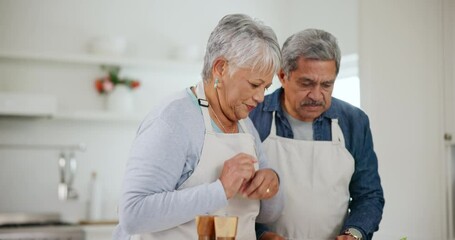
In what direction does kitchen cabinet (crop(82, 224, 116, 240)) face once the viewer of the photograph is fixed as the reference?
facing the viewer

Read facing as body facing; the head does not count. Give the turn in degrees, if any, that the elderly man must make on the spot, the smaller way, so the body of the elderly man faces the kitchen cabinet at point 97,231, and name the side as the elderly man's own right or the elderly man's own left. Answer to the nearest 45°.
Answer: approximately 135° to the elderly man's own right

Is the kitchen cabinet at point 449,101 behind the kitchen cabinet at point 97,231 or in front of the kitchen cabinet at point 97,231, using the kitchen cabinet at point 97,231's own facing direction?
in front

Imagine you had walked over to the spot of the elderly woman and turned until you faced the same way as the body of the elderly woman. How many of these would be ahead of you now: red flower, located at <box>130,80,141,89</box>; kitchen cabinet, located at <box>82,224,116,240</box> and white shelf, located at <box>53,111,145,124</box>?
0

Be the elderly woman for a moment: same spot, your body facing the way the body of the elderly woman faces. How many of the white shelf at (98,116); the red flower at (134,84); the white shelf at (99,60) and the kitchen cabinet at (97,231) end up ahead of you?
0

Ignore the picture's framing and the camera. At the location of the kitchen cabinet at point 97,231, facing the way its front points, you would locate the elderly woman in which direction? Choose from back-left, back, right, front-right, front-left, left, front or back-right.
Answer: front

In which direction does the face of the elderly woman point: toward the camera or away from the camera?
toward the camera

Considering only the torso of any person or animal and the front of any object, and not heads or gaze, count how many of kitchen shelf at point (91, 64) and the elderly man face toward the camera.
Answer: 2

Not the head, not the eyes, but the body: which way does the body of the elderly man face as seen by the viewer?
toward the camera
